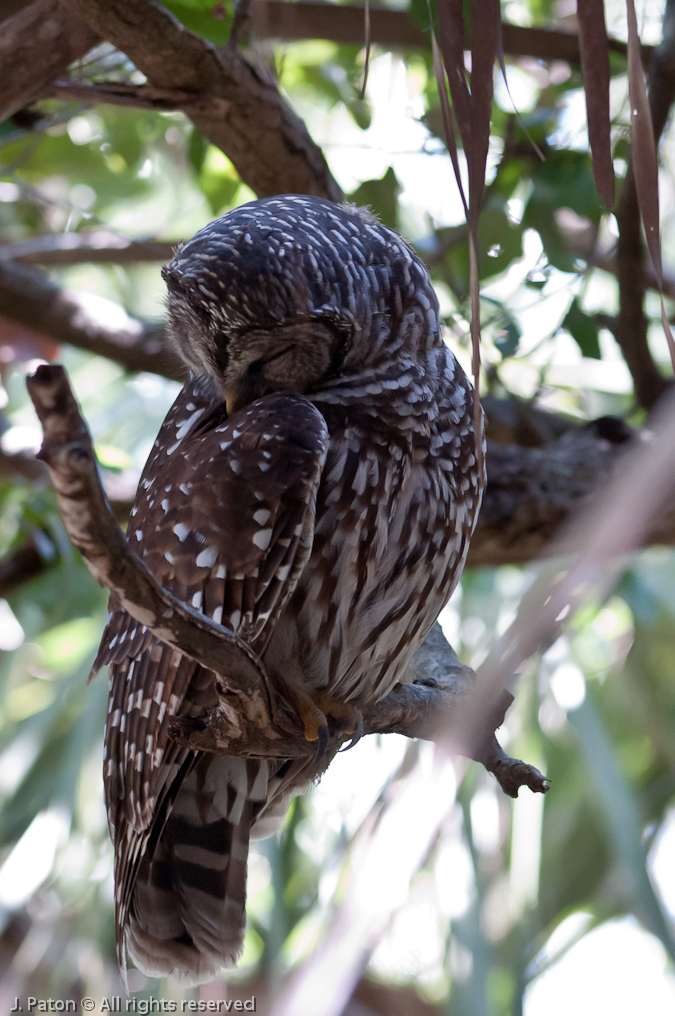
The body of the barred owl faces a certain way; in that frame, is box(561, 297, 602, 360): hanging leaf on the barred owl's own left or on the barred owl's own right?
on the barred owl's own left

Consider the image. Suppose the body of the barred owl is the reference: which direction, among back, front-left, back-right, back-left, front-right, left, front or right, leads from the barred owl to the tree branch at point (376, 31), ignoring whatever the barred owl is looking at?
back-left

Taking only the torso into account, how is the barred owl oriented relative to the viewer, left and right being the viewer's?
facing the viewer and to the right of the viewer

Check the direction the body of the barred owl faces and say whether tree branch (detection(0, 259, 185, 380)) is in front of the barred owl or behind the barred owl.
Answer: behind

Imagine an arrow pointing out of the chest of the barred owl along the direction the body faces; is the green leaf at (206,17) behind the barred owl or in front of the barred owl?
behind

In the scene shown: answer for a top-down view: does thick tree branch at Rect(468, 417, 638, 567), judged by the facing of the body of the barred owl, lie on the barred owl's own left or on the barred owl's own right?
on the barred owl's own left
